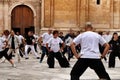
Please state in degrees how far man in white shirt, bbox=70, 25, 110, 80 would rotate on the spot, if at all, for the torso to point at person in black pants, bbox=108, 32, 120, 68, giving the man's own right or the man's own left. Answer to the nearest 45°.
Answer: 0° — they already face them

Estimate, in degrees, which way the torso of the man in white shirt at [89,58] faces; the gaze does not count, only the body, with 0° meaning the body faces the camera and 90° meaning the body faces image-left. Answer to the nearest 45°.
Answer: approximately 180°
